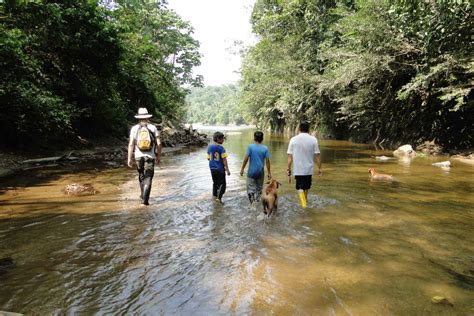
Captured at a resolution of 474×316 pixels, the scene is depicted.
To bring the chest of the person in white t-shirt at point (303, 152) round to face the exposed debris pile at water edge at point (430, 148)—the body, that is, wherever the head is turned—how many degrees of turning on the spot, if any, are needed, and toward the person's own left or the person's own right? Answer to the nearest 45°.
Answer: approximately 45° to the person's own right

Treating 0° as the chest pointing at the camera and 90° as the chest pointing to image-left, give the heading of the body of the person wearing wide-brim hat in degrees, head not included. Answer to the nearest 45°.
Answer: approximately 180°

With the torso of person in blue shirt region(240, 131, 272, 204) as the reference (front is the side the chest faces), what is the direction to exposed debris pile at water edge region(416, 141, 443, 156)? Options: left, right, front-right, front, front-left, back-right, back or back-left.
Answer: front-right

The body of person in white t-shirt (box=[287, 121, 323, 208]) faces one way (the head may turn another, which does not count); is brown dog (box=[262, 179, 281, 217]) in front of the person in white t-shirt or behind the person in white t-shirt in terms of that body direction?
behind

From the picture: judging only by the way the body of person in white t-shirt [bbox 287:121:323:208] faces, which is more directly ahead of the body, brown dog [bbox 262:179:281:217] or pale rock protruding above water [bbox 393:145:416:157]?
the pale rock protruding above water

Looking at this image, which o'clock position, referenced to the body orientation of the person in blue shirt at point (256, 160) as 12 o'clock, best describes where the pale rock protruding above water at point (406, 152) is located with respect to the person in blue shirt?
The pale rock protruding above water is roughly at 1 o'clock from the person in blue shirt.

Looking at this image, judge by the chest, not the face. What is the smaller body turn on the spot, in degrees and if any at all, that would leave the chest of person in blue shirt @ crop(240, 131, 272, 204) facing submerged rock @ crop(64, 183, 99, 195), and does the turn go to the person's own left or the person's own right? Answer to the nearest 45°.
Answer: approximately 90° to the person's own left

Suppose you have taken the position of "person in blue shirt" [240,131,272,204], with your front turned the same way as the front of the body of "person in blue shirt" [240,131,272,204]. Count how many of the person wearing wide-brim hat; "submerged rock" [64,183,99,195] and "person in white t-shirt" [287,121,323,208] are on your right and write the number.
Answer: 1

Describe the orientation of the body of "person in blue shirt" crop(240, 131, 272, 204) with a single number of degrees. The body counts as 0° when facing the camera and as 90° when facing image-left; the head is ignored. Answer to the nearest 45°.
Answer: approximately 180°

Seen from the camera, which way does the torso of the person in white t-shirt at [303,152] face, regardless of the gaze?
away from the camera

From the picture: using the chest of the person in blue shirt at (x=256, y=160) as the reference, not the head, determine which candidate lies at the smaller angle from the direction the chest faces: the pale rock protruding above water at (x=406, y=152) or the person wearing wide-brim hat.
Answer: the pale rock protruding above water

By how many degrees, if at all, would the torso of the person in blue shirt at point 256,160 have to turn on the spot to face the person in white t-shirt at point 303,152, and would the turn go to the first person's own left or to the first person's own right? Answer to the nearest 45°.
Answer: approximately 90° to the first person's own right
